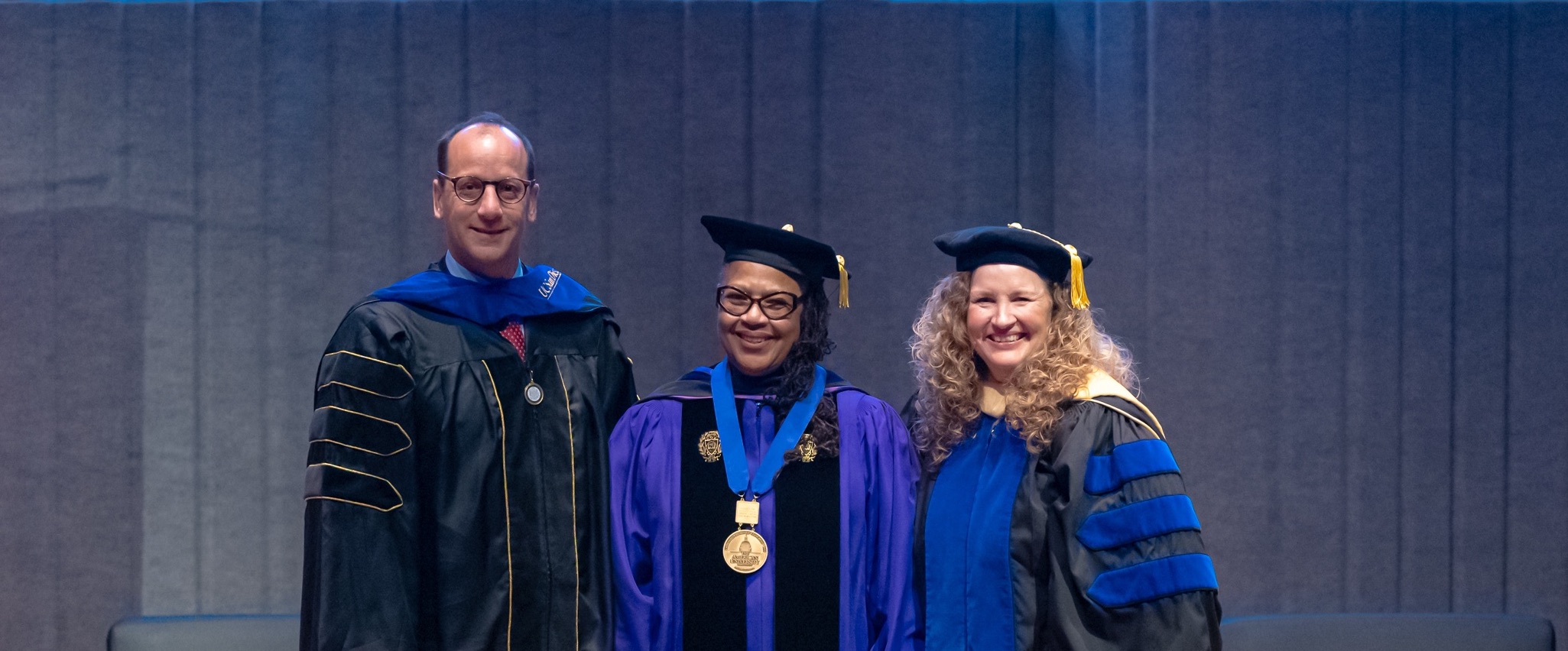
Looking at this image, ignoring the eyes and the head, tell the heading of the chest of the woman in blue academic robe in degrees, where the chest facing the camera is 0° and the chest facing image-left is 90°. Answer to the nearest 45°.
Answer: approximately 45°

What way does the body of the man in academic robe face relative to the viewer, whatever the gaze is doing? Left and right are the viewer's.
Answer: facing the viewer and to the right of the viewer

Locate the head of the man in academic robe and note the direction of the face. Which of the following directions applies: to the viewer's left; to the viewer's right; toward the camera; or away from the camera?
toward the camera

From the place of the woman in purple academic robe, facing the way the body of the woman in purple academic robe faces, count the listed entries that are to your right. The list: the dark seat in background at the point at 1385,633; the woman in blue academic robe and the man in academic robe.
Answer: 1

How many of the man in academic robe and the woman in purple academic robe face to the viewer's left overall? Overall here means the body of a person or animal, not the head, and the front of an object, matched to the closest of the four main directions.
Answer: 0

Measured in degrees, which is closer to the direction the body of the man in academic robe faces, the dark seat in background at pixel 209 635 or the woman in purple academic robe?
the woman in purple academic robe

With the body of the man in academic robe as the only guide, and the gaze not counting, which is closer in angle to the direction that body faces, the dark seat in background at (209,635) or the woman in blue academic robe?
the woman in blue academic robe

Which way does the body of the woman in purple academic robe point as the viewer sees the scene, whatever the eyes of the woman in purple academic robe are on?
toward the camera

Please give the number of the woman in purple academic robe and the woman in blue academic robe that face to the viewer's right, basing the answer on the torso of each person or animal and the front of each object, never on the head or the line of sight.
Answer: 0

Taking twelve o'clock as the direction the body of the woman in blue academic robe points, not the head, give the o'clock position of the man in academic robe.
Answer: The man in academic robe is roughly at 1 o'clock from the woman in blue academic robe.

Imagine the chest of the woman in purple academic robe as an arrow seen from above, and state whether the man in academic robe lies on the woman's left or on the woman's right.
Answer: on the woman's right

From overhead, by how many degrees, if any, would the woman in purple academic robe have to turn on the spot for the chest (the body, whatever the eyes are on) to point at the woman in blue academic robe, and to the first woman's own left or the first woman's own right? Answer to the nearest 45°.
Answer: approximately 90° to the first woman's own left

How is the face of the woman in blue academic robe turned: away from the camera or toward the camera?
toward the camera

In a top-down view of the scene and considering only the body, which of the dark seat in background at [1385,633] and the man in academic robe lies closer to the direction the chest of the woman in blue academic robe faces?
the man in academic robe
